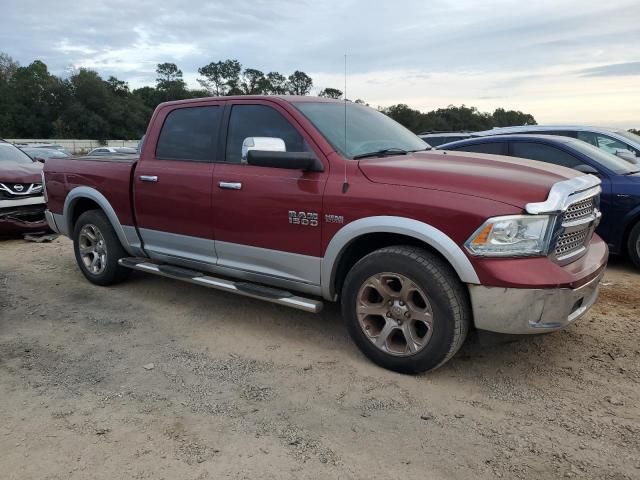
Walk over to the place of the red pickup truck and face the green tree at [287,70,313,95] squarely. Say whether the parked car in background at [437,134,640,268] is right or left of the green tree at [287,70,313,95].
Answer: right

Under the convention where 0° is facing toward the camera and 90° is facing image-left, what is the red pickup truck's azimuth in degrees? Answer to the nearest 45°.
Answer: approximately 315°

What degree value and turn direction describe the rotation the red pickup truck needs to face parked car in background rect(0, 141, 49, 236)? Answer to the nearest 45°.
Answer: approximately 180°

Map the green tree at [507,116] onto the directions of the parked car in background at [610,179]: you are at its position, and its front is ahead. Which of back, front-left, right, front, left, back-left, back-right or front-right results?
back-left

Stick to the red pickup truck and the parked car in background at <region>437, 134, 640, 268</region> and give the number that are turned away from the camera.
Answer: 0

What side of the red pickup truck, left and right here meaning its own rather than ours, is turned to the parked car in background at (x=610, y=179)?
left

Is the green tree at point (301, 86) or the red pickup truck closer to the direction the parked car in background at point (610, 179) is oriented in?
the red pickup truck

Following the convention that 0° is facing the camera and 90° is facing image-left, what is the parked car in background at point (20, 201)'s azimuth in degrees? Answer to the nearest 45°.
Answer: approximately 315°
